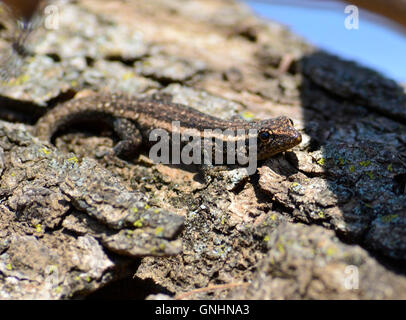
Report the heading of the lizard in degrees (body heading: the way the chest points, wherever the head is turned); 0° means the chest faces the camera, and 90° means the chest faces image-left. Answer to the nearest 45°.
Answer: approximately 270°
